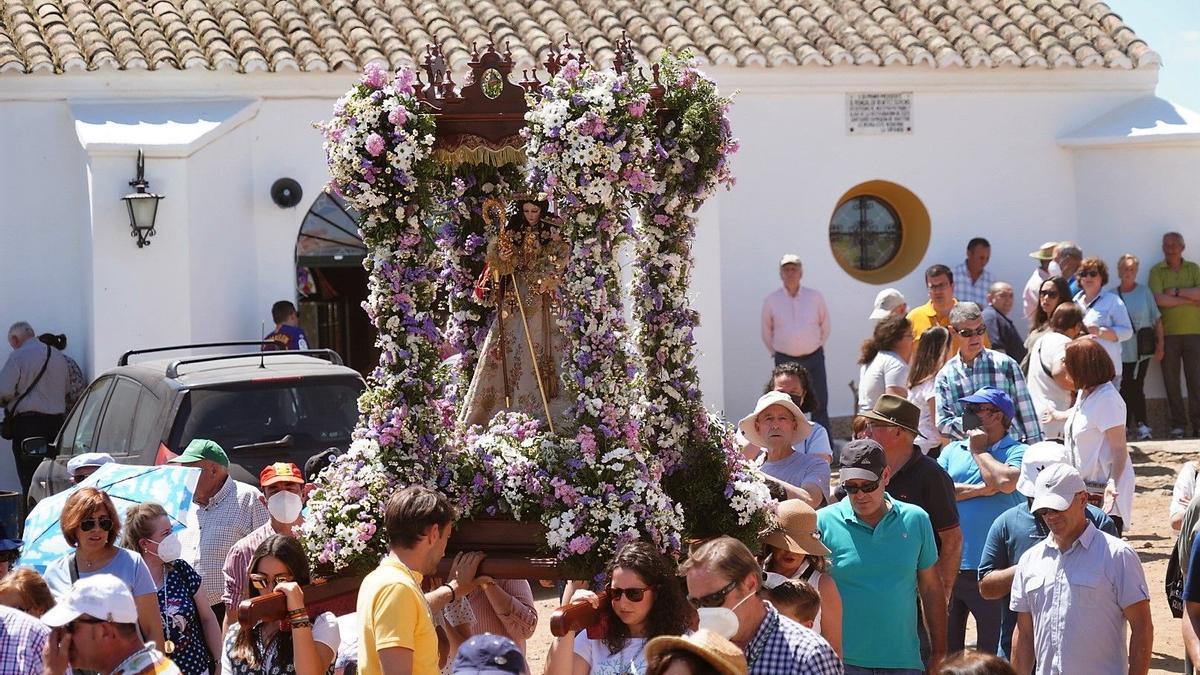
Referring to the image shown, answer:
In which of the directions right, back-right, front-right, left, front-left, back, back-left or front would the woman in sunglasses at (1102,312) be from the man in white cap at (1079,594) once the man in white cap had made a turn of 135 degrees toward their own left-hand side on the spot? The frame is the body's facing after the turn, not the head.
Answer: left

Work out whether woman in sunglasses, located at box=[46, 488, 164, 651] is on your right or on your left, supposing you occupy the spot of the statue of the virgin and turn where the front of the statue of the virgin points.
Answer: on your right

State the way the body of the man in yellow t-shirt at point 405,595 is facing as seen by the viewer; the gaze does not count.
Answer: to the viewer's right

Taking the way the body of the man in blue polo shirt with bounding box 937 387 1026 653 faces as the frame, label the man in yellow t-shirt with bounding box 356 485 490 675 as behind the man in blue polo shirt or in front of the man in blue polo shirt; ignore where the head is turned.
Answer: in front

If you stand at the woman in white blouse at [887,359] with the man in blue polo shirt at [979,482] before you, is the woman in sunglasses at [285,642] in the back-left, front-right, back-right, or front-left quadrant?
front-right

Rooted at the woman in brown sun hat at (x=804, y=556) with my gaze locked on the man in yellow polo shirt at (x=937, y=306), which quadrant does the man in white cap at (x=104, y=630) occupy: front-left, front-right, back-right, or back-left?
back-left

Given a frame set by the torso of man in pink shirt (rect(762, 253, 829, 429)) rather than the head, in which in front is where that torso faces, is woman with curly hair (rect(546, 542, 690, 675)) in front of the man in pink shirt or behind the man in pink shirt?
in front

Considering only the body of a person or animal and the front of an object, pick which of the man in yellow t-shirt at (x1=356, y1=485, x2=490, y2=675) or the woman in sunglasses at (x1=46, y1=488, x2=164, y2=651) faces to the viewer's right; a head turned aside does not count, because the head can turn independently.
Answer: the man in yellow t-shirt

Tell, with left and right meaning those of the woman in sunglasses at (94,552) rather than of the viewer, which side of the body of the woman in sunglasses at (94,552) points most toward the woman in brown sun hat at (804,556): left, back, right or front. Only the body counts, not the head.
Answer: left

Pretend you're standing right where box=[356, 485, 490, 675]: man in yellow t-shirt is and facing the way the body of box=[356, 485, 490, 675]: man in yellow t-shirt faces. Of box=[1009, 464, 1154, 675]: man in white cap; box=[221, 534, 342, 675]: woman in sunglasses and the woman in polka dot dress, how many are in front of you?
1

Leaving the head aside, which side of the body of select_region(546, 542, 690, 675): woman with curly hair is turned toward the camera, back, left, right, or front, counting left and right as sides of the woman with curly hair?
front

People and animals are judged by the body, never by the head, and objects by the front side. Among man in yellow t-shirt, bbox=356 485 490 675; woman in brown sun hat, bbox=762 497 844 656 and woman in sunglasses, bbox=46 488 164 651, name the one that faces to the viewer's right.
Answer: the man in yellow t-shirt

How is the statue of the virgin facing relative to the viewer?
toward the camera

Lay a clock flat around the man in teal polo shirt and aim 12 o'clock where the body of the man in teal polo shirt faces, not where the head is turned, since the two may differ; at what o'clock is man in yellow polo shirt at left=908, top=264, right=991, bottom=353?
The man in yellow polo shirt is roughly at 6 o'clock from the man in teal polo shirt.

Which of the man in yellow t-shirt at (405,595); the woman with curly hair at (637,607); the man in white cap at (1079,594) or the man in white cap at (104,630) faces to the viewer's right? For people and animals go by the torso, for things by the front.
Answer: the man in yellow t-shirt

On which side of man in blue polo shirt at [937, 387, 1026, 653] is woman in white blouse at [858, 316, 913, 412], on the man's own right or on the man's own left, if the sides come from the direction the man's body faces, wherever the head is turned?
on the man's own right
